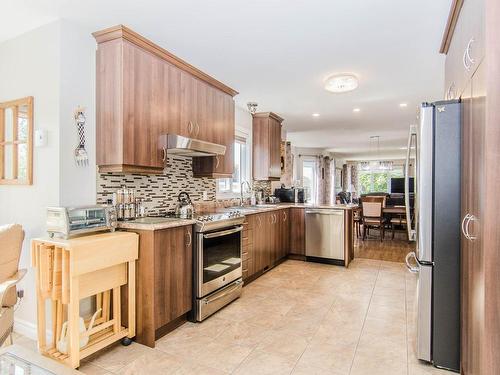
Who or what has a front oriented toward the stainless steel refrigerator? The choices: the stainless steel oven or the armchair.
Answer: the stainless steel oven

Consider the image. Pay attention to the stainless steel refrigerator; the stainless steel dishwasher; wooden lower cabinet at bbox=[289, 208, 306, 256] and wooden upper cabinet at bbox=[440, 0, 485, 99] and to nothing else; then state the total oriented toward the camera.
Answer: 2

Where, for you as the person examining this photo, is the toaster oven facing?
facing the viewer and to the right of the viewer

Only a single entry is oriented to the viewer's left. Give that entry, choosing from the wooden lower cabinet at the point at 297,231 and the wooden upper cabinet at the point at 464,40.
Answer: the wooden upper cabinet

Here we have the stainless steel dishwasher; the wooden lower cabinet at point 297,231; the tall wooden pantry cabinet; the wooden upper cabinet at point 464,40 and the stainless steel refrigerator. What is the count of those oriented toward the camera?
2

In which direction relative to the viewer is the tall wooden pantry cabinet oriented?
to the viewer's left

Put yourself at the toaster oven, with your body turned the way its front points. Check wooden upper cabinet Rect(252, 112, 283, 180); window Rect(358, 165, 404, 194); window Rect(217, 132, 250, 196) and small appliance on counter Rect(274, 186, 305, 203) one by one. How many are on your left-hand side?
4

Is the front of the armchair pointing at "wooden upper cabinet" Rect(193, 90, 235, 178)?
no

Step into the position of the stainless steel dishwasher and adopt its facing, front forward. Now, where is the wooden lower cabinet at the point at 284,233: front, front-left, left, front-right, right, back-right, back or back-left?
right

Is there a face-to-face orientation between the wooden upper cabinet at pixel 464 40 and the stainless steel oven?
yes

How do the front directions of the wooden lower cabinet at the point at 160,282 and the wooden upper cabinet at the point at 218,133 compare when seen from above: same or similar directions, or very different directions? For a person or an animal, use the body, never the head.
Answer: same or similar directions

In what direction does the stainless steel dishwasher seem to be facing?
toward the camera

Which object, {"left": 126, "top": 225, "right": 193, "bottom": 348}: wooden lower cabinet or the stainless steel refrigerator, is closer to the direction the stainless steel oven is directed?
the stainless steel refrigerator

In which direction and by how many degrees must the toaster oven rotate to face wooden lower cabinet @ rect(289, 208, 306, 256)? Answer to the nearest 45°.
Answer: approximately 90° to its left

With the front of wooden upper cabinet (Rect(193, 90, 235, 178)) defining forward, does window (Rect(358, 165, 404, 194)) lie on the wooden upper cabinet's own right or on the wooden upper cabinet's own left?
on the wooden upper cabinet's own left

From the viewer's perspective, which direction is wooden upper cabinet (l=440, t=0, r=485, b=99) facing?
to the viewer's left

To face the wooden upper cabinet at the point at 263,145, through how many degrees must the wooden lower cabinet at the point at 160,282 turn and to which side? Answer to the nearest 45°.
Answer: approximately 90° to its left

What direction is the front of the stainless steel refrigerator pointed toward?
to the viewer's left
